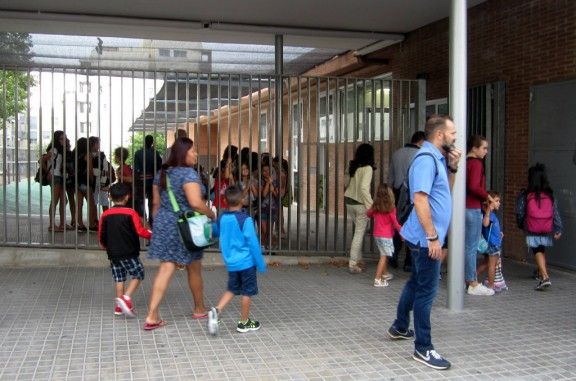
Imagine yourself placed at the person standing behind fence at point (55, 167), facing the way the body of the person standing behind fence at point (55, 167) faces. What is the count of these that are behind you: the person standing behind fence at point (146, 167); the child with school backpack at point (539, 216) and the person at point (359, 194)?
0

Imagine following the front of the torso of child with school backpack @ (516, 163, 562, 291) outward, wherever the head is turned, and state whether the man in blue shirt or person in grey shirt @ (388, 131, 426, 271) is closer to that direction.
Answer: the person in grey shirt

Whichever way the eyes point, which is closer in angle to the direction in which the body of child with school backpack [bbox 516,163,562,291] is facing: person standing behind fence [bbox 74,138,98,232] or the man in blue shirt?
the person standing behind fence

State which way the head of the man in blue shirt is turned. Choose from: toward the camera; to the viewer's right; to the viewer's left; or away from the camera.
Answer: to the viewer's right

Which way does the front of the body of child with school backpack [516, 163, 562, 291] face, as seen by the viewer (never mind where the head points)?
away from the camera
